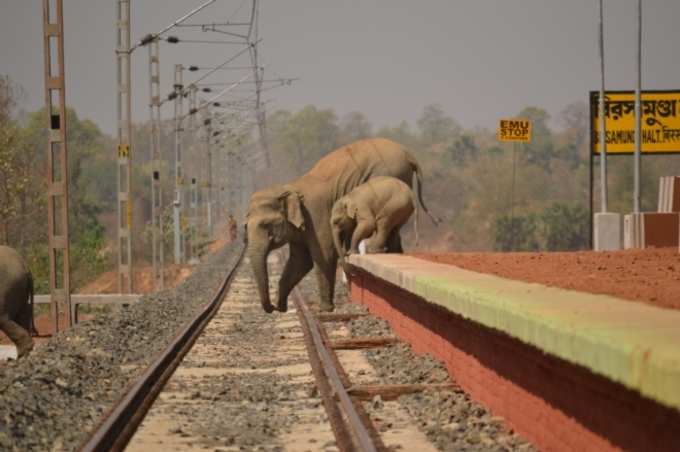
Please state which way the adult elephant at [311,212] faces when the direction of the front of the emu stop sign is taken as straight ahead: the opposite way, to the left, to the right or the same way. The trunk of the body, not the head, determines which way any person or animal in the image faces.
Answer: to the right

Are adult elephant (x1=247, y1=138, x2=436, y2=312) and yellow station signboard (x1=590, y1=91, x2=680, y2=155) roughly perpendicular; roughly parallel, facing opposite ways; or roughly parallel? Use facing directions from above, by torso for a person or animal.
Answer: roughly perpendicular

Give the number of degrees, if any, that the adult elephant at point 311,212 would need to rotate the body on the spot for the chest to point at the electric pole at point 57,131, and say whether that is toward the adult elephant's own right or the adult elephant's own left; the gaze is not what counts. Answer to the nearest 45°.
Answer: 0° — it already faces it

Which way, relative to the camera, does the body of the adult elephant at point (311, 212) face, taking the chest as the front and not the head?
to the viewer's left

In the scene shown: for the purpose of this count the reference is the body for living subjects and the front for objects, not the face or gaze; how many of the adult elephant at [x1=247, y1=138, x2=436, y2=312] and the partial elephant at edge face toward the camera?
0

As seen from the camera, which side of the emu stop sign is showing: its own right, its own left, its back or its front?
front

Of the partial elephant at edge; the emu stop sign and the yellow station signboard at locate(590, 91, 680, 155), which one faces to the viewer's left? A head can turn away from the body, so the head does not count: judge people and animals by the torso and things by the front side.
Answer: the partial elephant at edge

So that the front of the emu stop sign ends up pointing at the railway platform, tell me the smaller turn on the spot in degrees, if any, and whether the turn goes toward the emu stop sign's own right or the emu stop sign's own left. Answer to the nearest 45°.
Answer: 0° — it already faces it

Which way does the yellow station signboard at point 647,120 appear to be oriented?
toward the camera

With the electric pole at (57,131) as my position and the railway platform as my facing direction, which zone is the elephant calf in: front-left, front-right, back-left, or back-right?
front-left

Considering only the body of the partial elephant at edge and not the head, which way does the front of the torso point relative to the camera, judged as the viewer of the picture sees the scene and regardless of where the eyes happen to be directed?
to the viewer's left

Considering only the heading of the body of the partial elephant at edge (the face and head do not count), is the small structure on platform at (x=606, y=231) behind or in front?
behind

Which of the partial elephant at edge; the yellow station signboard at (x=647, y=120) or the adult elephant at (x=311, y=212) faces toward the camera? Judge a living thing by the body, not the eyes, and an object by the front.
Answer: the yellow station signboard

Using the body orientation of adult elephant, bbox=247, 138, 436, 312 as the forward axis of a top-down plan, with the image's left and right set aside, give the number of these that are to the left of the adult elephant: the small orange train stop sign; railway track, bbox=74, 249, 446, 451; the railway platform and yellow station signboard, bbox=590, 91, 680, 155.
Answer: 2
